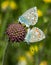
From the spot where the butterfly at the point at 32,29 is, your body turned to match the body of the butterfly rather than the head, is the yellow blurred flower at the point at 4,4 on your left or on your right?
on your right
